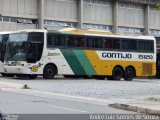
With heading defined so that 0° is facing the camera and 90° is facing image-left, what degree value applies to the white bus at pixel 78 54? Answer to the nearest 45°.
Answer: approximately 45°
